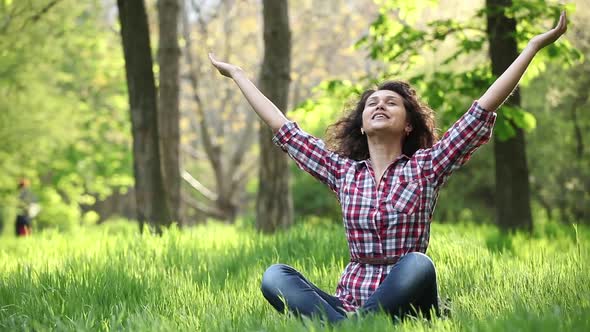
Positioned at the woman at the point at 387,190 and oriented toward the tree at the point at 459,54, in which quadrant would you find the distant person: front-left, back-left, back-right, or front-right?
front-left

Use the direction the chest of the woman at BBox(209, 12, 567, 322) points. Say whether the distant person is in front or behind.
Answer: behind

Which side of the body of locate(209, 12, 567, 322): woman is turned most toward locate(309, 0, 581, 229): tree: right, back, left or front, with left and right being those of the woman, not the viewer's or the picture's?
back

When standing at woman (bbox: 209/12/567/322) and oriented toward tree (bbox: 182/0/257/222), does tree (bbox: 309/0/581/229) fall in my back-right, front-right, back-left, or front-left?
front-right

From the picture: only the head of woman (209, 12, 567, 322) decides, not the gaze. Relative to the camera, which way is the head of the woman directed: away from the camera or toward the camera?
toward the camera

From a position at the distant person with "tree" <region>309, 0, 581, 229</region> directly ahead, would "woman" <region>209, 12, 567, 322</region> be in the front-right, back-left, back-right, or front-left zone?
front-right

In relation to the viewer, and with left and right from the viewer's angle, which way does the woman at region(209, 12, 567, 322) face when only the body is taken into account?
facing the viewer

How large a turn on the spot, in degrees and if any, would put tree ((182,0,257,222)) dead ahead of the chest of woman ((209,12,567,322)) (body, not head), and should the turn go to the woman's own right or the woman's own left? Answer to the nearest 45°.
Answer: approximately 180°

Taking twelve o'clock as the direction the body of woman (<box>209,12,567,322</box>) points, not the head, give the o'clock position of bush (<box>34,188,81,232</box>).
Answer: The bush is roughly at 5 o'clock from the woman.
